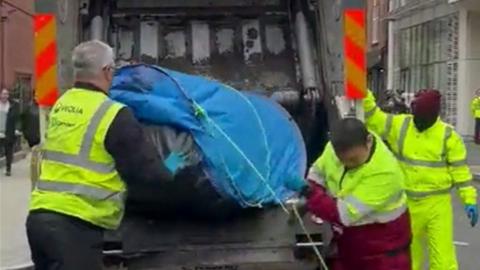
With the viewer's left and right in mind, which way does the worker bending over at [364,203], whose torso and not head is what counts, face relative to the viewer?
facing the viewer and to the left of the viewer

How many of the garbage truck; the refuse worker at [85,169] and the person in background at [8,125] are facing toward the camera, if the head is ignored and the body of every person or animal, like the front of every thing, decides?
1

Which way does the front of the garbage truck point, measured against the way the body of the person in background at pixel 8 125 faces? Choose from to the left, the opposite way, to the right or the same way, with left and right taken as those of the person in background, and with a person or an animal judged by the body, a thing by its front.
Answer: the opposite way

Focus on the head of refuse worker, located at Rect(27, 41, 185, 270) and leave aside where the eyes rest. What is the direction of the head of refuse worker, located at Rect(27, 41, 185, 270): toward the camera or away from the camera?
away from the camera

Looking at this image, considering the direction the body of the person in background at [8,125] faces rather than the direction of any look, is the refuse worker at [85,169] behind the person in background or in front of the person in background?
in front

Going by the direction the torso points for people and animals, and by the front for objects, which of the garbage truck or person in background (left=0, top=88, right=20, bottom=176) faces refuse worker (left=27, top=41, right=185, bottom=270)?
the person in background

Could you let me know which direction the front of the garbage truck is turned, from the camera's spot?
facing away from the viewer

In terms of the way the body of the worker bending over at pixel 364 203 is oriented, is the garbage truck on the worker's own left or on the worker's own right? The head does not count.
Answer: on the worker's own right

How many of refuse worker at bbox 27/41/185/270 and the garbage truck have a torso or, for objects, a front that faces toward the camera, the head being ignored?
0

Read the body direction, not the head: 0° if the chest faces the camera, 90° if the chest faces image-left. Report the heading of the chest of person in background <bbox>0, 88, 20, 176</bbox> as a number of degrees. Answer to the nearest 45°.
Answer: approximately 0°

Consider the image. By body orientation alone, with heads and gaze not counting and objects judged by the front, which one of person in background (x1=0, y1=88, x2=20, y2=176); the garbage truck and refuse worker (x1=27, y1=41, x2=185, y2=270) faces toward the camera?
the person in background

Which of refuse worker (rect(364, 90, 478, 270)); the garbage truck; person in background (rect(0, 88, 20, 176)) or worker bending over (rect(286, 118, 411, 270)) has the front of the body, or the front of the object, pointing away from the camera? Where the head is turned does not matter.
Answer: the garbage truck

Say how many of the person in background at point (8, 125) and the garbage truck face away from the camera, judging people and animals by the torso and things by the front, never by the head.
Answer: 1

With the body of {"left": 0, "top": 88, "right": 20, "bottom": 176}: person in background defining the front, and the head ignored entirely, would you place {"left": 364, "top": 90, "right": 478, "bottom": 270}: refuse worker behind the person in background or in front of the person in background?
in front

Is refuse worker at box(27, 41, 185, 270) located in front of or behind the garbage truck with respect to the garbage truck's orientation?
behind
